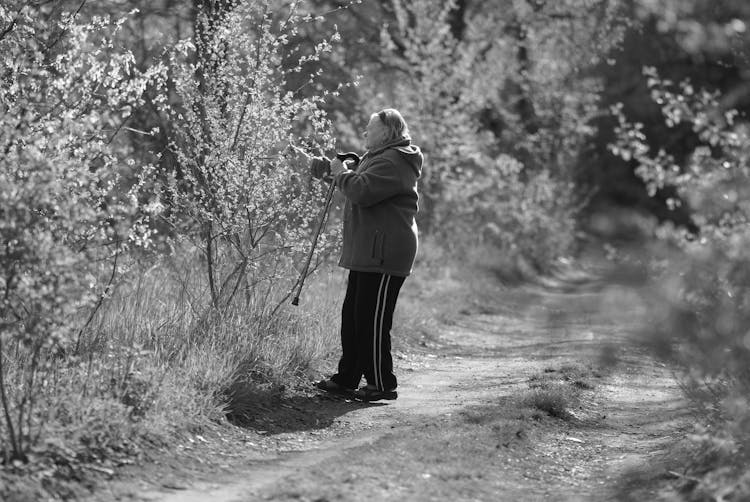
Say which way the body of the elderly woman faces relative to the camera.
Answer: to the viewer's left

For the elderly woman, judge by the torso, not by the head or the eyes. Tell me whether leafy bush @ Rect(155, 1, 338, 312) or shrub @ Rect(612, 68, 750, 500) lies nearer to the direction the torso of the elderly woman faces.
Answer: the leafy bush

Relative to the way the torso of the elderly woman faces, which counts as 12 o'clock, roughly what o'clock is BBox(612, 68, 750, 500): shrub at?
The shrub is roughly at 8 o'clock from the elderly woman.

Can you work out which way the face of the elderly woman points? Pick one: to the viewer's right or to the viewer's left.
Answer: to the viewer's left

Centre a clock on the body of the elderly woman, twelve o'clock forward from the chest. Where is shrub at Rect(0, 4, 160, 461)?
The shrub is roughly at 10 o'clock from the elderly woman.
